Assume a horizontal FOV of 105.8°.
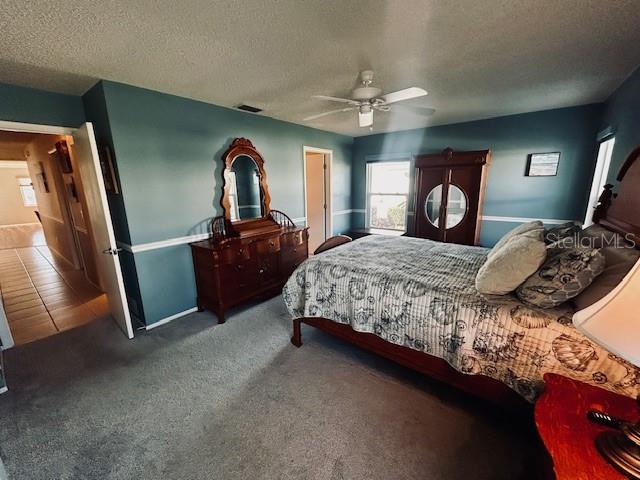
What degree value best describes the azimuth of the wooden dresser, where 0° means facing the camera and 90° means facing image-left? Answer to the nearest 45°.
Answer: approximately 315°

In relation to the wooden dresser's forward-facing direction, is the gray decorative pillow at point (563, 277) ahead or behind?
ahead

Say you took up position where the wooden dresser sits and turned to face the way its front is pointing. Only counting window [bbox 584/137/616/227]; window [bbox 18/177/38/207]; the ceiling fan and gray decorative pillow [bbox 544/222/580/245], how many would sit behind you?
1

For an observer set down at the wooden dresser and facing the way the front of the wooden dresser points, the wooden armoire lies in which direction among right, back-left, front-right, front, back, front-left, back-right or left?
front-left

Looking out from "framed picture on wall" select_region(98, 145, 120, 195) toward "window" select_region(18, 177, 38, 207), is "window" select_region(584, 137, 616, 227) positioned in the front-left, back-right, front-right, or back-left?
back-right

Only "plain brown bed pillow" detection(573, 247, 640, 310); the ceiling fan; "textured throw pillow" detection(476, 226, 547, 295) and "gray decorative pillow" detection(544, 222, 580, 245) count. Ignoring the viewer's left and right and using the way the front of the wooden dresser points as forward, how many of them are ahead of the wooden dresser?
4

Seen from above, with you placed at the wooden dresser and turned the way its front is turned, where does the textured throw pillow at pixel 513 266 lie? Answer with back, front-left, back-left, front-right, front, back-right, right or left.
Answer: front

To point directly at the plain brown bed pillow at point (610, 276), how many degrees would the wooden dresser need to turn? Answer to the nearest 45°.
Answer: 0° — it already faces it

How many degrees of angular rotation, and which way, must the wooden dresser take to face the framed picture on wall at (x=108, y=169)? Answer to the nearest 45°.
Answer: approximately 135° to its right

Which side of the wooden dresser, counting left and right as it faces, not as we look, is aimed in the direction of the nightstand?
front

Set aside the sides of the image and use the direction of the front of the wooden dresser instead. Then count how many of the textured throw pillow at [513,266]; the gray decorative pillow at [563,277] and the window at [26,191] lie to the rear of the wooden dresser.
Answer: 1

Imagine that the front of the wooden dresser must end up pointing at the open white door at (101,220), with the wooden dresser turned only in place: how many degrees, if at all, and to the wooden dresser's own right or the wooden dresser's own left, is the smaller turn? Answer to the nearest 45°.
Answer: approximately 135° to the wooden dresser's own right

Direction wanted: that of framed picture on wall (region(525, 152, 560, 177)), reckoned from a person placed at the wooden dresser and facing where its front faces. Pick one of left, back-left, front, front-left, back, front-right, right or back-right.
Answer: front-left

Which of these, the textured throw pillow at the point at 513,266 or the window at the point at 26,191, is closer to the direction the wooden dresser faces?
the textured throw pillow

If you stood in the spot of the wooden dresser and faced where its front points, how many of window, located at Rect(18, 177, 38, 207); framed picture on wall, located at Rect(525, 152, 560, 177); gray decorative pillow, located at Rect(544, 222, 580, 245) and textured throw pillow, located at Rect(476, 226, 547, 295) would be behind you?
1

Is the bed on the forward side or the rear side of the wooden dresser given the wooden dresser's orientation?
on the forward side
